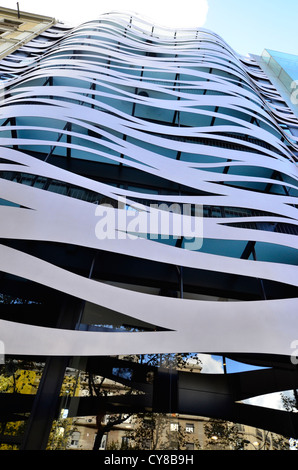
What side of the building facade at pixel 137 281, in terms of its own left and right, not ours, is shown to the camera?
front
